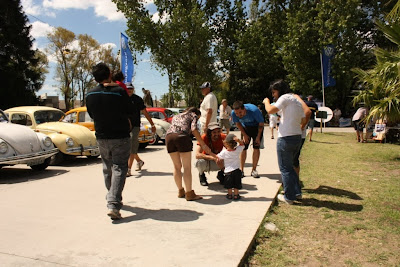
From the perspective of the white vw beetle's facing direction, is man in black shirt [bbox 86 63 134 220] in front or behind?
in front

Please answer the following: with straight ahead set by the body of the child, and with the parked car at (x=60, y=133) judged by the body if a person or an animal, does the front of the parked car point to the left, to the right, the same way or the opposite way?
to the right

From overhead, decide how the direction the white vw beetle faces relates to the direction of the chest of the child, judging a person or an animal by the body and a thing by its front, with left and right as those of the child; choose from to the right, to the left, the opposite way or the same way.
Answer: to the right
